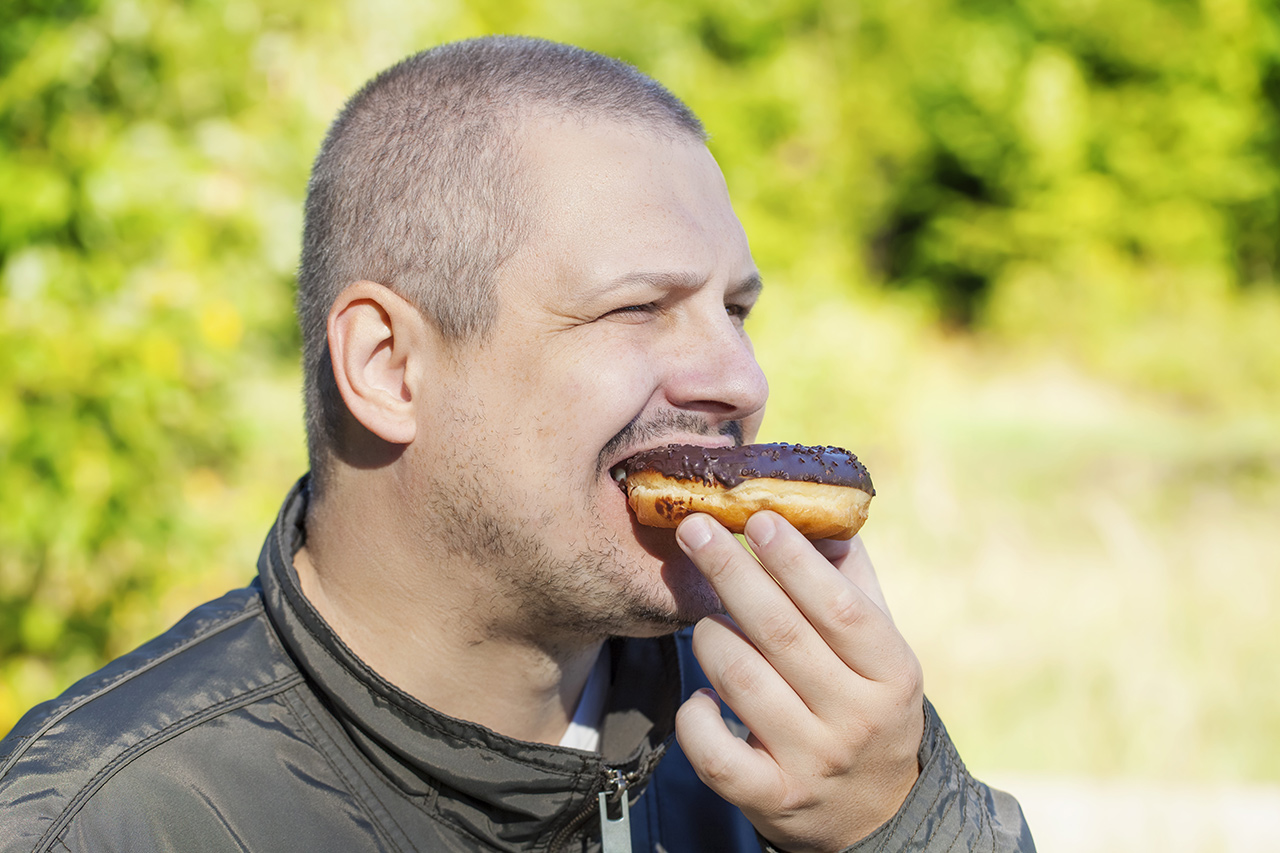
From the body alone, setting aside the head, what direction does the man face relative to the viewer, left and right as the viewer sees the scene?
facing the viewer and to the right of the viewer
